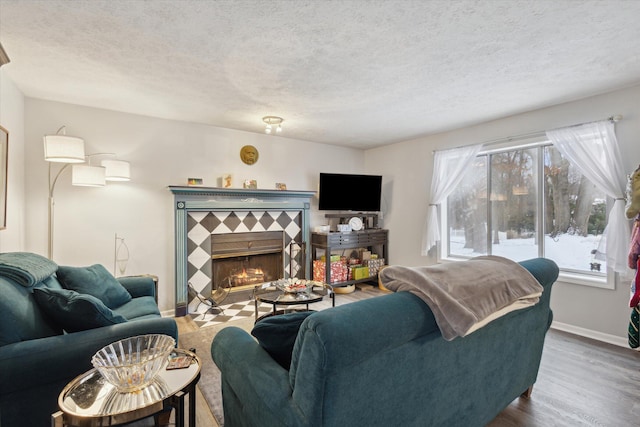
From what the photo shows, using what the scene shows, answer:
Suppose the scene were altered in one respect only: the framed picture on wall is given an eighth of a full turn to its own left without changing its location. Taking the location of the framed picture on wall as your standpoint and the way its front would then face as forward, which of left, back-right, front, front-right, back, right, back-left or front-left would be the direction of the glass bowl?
back-right

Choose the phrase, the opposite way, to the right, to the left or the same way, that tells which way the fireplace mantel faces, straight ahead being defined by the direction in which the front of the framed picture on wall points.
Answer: to the right

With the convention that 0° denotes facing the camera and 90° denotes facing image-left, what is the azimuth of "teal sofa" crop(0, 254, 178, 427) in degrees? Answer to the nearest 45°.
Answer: approximately 270°

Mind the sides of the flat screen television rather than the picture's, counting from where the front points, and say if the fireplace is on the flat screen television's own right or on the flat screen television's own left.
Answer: on the flat screen television's own right

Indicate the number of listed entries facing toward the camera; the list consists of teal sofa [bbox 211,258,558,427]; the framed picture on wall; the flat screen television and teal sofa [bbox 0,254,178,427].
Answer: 1

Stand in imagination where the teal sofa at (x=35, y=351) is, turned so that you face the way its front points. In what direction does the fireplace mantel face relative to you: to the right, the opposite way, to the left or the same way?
to the right

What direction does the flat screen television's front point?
toward the camera

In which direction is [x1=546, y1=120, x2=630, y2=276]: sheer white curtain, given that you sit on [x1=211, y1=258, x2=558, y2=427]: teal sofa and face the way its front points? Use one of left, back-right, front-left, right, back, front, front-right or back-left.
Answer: right

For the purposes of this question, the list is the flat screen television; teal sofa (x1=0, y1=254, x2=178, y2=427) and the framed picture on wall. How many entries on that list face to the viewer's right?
2

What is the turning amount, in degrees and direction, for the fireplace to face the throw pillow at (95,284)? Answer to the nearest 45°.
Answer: approximately 90° to its right

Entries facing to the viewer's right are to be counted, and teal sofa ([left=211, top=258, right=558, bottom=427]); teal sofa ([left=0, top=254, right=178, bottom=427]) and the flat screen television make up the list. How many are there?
1

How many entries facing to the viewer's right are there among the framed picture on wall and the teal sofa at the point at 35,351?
2

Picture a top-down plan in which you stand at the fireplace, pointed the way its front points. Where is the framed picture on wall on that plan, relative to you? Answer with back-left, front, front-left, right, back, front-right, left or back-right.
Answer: right

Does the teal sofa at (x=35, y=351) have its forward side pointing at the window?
yes

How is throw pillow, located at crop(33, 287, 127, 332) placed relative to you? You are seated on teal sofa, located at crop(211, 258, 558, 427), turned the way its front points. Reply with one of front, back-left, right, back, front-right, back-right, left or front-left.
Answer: front-left

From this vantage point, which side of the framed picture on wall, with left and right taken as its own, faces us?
right

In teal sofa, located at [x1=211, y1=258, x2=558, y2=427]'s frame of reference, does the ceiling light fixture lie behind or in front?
in front

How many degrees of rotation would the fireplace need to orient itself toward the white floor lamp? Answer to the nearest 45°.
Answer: approximately 90° to its right
